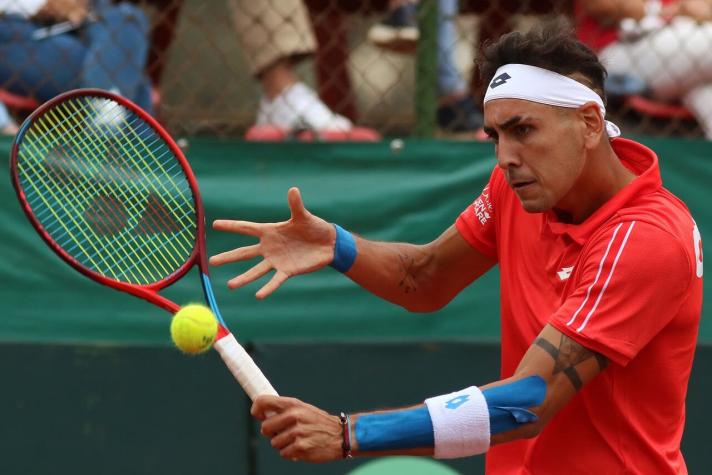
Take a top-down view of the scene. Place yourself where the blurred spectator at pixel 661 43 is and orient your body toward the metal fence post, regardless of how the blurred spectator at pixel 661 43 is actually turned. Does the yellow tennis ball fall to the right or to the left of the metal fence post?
left

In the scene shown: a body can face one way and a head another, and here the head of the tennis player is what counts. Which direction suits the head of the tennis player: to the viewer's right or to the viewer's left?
to the viewer's left

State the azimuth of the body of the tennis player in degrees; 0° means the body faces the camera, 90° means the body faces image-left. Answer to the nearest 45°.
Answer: approximately 45°

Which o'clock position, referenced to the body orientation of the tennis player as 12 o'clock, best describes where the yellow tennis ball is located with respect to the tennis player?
The yellow tennis ball is roughly at 1 o'clock from the tennis player.

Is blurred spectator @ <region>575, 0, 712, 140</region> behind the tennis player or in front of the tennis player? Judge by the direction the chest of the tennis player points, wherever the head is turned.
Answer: behind

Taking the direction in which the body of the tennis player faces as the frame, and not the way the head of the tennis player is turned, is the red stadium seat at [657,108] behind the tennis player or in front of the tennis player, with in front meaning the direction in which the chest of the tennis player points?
behind
